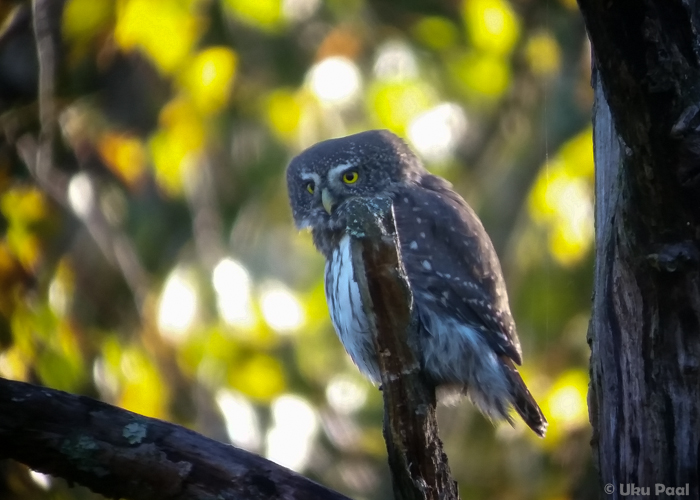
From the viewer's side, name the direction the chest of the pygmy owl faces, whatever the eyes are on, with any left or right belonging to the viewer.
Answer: facing the viewer and to the left of the viewer

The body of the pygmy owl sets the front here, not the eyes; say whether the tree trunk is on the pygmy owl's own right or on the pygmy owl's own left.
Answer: on the pygmy owl's own left
